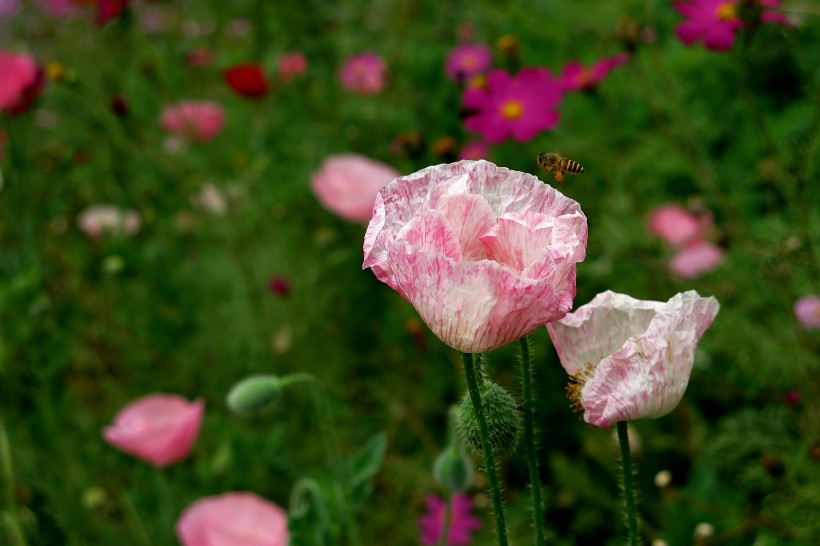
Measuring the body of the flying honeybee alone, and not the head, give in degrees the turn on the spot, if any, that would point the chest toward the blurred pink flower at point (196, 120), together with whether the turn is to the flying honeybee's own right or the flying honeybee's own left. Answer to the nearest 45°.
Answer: approximately 45° to the flying honeybee's own right

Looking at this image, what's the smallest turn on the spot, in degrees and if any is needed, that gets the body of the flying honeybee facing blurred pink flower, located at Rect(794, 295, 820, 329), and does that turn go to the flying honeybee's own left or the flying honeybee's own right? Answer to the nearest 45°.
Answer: approximately 135° to the flying honeybee's own right

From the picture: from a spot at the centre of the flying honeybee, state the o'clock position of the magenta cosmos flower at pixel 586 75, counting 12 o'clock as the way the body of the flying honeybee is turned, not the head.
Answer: The magenta cosmos flower is roughly at 3 o'clock from the flying honeybee.

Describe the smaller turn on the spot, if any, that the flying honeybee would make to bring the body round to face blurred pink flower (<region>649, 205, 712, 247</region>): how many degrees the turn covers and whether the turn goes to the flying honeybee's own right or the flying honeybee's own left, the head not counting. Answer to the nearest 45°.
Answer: approximately 90° to the flying honeybee's own right

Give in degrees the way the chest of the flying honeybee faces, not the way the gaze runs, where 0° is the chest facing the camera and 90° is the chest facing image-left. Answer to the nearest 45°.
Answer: approximately 90°

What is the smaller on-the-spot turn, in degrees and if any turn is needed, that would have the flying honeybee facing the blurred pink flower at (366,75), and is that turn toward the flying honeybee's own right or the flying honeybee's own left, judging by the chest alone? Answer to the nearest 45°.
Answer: approximately 90° to the flying honeybee's own right

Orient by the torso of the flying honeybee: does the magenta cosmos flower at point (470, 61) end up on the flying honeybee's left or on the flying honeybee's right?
on the flying honeybee's right
